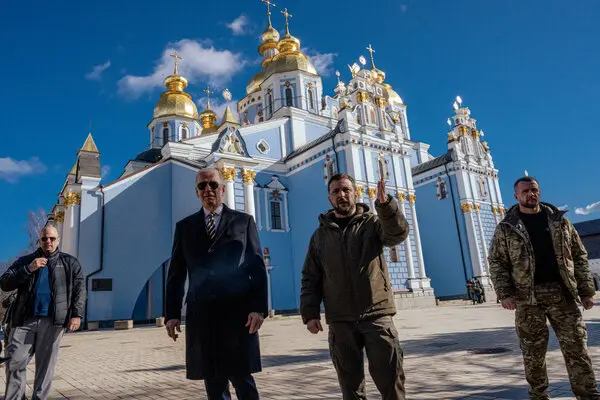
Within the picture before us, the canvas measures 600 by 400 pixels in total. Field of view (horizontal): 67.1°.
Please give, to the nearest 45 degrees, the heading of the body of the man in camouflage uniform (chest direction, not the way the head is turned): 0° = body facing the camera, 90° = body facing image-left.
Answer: approximately 0°

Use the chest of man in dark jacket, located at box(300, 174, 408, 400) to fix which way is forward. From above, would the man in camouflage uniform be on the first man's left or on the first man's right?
on the first man's left

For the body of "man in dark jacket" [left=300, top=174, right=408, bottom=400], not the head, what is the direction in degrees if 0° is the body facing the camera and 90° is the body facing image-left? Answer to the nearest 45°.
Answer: approximately 0°

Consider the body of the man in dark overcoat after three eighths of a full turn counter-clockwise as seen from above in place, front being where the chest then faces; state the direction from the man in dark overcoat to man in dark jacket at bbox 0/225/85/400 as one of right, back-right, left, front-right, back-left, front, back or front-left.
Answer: left

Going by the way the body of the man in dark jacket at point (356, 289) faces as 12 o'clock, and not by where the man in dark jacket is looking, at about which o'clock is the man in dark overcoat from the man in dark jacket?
The man in dark overcoat is roughly at 3 o'clock from the man in dark jacket.

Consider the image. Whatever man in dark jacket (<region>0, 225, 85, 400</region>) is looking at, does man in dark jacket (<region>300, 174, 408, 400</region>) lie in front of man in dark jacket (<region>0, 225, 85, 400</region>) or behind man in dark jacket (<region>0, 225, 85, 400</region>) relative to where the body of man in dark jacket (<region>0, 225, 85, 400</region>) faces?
in front
